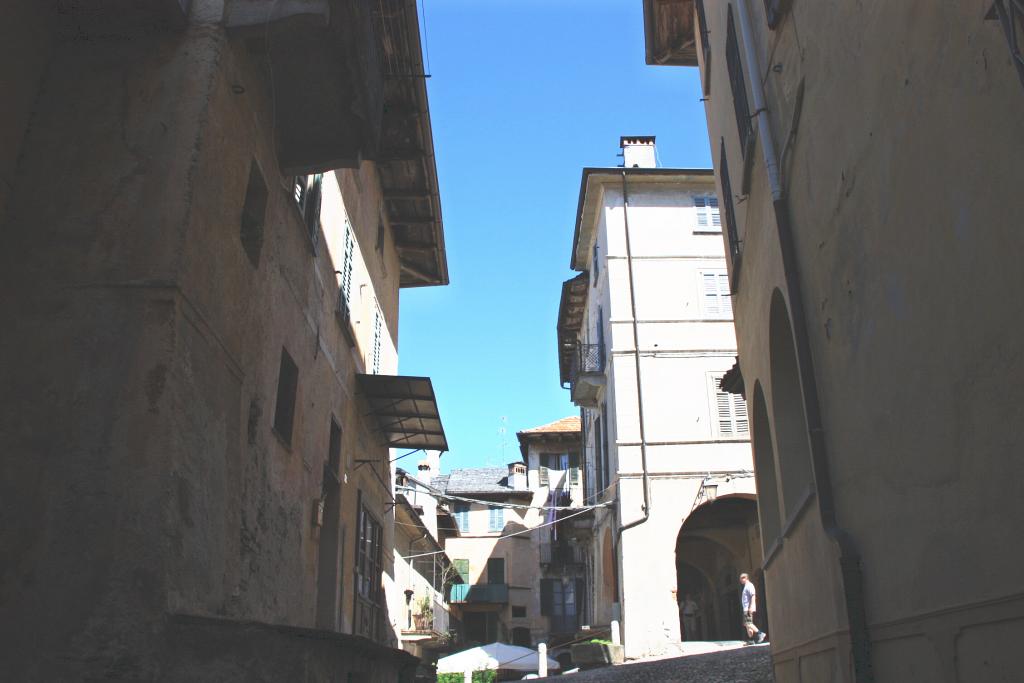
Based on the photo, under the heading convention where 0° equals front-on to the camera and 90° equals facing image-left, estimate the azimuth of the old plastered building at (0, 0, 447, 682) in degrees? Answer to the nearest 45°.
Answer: approximately 270°

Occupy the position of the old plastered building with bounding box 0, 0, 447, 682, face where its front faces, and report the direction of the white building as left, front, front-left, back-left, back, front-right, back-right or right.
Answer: front-left

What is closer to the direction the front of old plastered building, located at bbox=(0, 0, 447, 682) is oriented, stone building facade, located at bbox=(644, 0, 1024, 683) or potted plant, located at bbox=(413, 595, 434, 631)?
the stone building facade

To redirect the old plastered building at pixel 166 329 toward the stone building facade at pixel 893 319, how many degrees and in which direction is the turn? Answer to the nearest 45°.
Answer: approximately 45° to its right

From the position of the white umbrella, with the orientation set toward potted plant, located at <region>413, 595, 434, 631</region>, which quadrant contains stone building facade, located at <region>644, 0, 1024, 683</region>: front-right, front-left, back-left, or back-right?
back-left

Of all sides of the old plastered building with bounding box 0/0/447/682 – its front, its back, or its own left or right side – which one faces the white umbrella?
left
